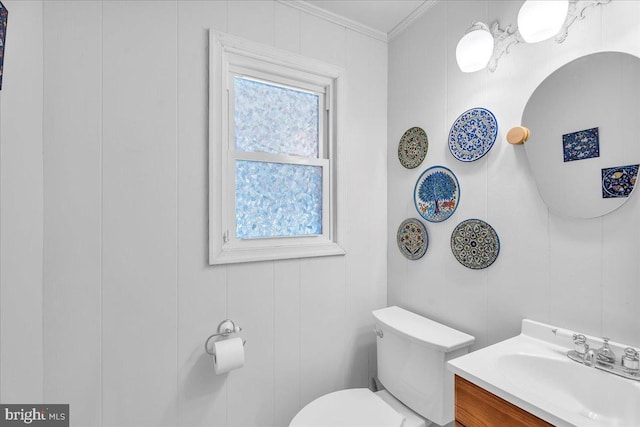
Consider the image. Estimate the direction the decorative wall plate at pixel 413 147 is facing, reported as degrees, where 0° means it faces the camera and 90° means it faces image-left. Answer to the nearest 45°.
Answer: approximately 45°

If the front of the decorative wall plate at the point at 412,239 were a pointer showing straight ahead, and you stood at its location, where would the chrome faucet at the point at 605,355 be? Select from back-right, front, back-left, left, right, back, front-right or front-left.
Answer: left

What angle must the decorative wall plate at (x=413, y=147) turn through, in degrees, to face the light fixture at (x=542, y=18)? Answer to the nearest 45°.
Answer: approximately 90° to its left

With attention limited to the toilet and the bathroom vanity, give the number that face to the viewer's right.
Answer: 0

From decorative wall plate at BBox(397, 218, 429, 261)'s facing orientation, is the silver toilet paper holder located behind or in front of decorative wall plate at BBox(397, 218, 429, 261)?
in front

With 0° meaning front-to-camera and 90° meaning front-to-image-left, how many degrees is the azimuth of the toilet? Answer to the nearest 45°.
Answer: approximately 45°

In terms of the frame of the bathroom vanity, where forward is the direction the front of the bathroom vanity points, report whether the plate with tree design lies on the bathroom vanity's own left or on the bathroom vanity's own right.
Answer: on the bathroom vanity's own right
